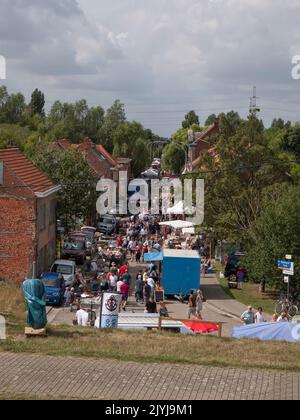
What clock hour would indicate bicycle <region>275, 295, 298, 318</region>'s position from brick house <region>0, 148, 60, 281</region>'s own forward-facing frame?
The bicycle is roughly at 1 o'clock from the brick house.

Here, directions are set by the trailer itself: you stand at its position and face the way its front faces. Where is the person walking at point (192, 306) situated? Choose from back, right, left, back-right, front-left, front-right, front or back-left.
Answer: front

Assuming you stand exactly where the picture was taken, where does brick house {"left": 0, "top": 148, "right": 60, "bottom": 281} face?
facing to the right of the viewer

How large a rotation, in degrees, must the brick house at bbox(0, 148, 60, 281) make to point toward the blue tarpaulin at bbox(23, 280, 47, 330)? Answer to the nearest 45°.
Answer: approximately 90° to its right

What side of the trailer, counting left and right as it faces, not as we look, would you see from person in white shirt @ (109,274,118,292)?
right

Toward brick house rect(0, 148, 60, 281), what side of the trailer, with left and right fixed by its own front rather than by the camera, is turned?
left

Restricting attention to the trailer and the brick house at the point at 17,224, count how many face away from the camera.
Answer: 1

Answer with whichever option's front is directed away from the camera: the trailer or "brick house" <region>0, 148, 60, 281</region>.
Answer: the trailer

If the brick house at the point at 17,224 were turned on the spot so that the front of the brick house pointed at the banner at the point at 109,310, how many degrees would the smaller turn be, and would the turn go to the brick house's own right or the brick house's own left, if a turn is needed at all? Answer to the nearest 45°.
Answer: approximately 90° to the brick house's own right

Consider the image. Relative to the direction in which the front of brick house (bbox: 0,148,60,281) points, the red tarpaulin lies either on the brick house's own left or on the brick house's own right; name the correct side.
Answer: on the brick house's own right
